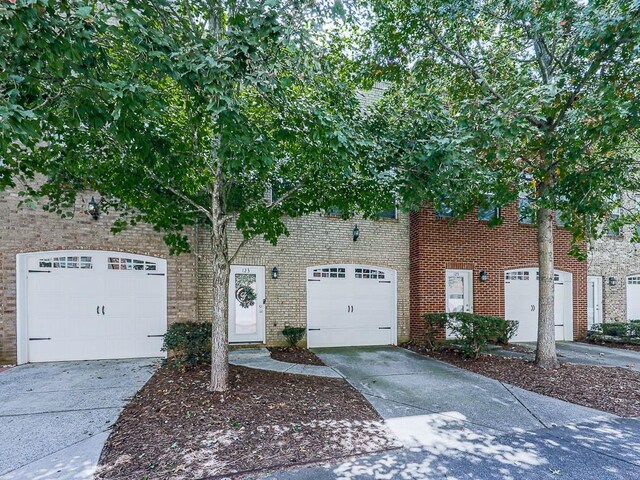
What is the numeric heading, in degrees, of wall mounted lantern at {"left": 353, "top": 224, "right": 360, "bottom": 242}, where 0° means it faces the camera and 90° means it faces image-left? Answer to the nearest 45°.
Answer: approximately 0°

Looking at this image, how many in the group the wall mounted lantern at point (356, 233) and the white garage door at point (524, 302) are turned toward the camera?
2

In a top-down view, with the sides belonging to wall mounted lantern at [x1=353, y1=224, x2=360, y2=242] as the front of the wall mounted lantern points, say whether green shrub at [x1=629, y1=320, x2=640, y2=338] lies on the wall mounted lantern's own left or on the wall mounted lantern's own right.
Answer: on the wall mounted lantern's own left

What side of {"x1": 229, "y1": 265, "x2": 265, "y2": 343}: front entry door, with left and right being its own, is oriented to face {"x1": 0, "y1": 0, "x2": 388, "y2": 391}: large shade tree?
front

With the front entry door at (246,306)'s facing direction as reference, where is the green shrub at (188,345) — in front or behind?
in front
